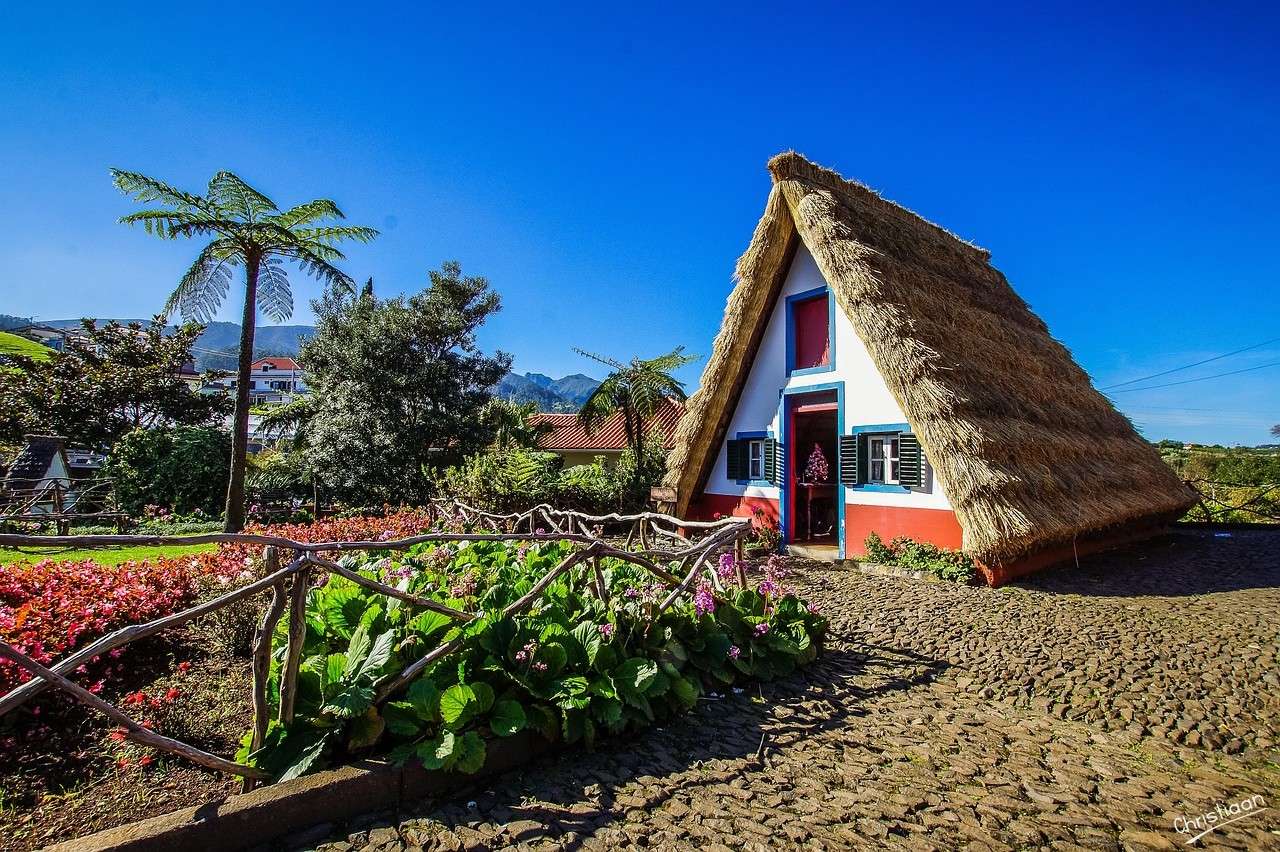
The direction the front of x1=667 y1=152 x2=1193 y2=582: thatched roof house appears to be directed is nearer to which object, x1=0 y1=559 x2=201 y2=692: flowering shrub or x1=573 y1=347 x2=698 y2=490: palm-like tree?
the flowering shrub

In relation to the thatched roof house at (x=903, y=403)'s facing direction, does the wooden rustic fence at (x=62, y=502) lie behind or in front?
in front

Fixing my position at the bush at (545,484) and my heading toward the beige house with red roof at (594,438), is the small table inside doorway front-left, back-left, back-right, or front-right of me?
back-right

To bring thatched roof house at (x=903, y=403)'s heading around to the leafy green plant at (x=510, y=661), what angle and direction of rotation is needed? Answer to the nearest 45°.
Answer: approximately 45° to its left

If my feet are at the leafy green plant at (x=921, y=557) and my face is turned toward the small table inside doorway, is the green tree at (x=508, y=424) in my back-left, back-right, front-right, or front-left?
front-left

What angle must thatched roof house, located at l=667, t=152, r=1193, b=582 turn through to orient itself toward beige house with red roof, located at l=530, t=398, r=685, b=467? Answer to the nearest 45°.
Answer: approximately 90° to its right

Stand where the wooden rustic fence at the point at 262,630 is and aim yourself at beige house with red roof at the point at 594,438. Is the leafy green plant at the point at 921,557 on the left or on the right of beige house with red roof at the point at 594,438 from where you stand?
right

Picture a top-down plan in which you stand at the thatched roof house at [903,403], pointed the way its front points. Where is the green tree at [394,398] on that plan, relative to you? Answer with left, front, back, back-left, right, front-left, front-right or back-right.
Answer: front-right

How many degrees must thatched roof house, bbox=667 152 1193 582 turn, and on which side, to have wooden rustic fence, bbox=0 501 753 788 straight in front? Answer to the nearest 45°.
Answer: approximately 45° to its left

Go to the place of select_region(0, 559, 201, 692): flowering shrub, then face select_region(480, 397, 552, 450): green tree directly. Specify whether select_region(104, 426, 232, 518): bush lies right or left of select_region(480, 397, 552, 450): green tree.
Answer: left

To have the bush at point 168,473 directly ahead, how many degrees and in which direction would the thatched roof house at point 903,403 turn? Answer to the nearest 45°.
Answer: approximately 45° to its right

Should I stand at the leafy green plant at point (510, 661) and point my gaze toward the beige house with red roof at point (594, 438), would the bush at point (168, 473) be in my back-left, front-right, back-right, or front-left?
front-left

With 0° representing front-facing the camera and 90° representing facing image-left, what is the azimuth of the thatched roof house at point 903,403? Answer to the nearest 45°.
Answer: approximately 45°

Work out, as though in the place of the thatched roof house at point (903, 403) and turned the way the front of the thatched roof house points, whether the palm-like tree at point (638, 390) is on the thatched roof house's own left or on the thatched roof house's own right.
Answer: on the thatched roof house's own right

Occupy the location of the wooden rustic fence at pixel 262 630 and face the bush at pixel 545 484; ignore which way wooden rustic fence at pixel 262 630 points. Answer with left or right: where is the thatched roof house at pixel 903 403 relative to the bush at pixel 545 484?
right
